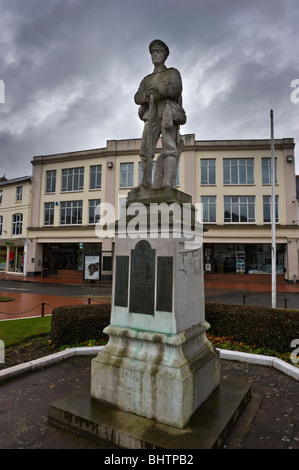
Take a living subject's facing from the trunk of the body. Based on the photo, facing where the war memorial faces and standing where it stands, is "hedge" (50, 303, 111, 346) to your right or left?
on your right

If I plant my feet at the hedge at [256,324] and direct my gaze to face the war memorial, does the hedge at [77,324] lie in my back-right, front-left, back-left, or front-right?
front-right

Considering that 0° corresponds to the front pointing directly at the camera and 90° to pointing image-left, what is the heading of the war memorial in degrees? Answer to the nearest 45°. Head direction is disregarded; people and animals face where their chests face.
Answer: approximately 45°

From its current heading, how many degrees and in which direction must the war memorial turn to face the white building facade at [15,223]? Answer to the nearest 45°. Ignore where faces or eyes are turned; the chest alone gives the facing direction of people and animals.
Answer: approximately 90° to its right

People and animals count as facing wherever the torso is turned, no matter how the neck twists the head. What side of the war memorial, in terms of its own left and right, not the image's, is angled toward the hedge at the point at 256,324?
back

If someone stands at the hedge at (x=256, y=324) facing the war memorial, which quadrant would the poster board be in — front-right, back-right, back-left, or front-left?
back-right

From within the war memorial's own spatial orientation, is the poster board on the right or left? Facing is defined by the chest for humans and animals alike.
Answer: on its right
